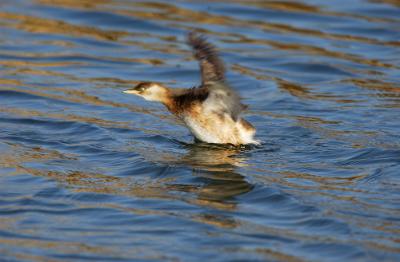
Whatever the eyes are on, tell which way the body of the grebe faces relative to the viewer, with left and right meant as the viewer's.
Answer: facing to the left of the viewer
